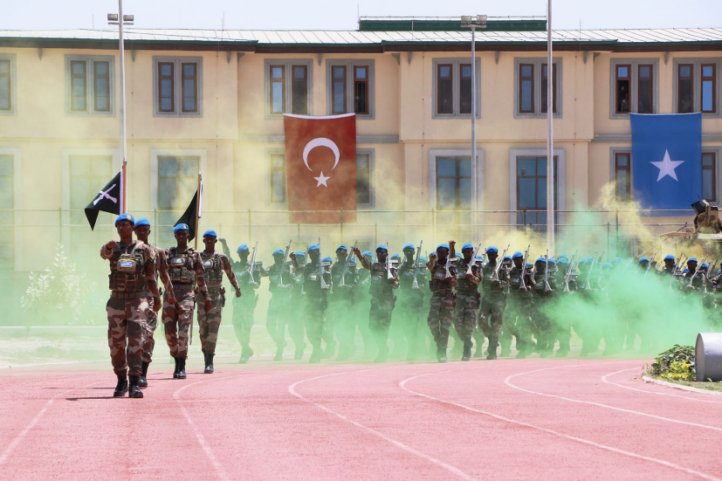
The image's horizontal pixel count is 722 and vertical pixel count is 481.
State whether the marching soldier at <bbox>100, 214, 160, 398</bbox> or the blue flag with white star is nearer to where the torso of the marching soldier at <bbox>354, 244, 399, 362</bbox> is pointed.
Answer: the marching soldier

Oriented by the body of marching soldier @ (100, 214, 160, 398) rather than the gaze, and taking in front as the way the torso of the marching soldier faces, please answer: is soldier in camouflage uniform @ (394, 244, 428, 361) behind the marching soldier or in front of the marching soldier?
behind

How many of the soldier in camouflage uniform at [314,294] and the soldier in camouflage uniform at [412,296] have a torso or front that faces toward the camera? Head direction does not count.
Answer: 2

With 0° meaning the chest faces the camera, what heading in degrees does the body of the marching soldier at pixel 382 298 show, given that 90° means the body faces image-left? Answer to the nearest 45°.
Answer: approximately 0°

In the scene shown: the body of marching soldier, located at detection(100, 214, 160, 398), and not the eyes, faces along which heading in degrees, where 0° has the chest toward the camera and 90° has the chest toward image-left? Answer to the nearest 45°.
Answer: approximately 0°
